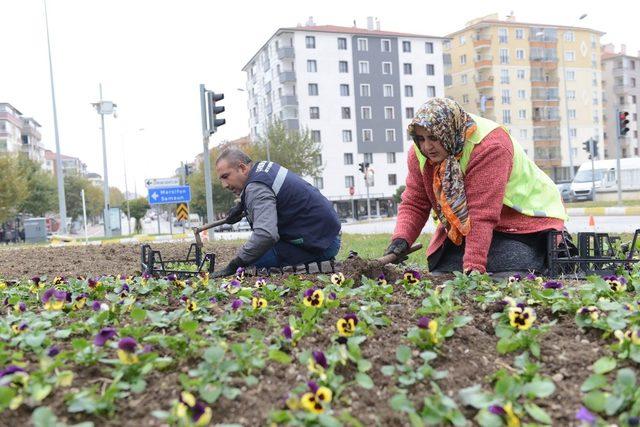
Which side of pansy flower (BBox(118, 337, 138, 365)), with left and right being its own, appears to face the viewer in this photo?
front

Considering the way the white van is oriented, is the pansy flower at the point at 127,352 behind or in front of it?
in front

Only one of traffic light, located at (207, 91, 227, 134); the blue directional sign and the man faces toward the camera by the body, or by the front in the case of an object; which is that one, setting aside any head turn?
the blue directional sign

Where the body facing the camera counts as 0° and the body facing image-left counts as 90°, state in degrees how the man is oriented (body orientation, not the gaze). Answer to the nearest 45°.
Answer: approximately 90°

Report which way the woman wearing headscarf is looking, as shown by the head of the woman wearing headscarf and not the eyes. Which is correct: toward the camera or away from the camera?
toward the camera

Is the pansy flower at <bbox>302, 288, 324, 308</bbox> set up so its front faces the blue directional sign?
no

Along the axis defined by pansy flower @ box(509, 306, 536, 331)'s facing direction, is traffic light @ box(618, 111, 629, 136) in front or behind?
behind

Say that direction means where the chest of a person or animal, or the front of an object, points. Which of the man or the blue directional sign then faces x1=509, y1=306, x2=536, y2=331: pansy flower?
the blue directional sign

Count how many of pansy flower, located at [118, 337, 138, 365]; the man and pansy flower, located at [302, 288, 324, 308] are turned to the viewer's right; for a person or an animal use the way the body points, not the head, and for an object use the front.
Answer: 0

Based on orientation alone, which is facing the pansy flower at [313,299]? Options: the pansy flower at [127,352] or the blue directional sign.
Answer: the blue directional sign

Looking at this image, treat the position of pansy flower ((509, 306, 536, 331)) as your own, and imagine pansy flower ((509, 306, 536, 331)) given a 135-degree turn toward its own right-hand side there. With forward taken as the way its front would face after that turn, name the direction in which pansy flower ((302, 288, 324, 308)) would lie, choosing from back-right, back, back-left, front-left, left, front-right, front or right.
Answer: front-left

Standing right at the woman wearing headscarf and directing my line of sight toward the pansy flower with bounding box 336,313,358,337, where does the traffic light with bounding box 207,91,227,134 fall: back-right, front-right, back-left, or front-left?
back-right

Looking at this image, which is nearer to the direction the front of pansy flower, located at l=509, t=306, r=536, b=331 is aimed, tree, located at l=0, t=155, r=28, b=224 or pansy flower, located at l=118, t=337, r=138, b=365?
the pansy flower
